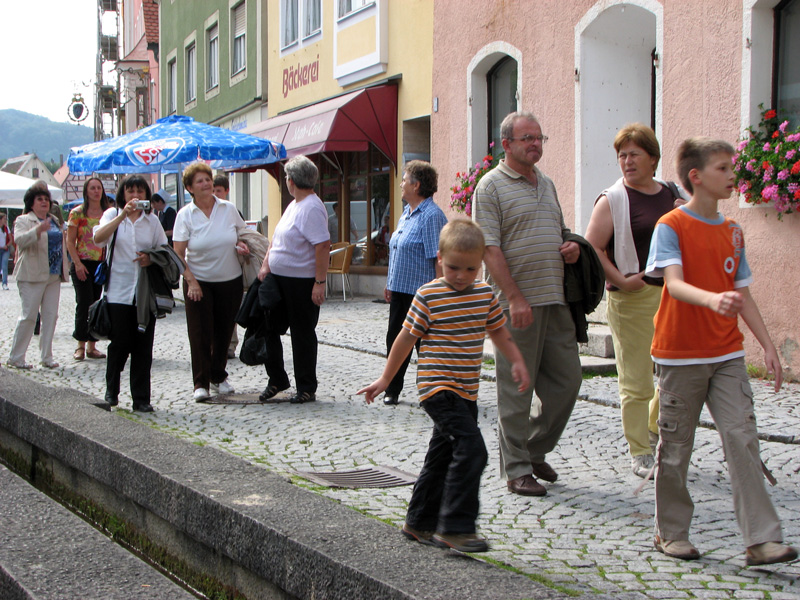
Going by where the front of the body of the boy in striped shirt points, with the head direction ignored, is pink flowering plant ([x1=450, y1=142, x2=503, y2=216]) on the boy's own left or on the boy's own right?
on the boy's own left

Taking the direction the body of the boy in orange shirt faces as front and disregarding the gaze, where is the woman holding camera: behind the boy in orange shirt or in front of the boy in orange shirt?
behind

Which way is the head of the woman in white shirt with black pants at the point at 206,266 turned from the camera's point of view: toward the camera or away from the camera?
toward the camera

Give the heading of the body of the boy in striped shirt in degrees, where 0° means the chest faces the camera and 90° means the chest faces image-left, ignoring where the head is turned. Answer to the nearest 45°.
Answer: approximately 315°

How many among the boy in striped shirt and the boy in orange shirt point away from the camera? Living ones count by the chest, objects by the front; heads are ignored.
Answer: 0

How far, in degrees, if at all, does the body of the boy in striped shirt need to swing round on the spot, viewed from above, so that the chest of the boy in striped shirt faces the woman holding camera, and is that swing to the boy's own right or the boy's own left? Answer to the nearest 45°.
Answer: approximately 180°

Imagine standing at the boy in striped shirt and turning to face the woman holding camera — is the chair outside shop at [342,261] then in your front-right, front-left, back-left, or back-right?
front-right

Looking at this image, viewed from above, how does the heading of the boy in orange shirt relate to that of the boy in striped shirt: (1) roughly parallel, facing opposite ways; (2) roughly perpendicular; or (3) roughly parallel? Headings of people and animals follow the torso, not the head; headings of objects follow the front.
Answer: roughly parallel

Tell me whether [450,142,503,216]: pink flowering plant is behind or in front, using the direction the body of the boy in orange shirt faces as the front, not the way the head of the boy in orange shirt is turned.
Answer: behind

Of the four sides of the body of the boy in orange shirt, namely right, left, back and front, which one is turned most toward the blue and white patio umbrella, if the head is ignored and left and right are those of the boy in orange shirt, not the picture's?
back

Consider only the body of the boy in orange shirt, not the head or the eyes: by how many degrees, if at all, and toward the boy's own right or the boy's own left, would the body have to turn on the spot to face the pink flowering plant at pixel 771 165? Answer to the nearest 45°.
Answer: approximately 135° to the boy's own left

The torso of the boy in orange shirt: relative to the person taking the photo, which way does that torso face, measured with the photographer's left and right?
facing the viewer and to the right of the viewer

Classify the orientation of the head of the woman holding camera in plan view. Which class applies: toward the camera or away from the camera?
toward the camera
